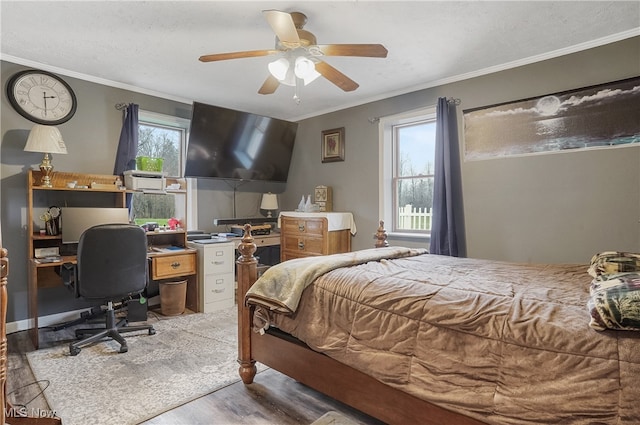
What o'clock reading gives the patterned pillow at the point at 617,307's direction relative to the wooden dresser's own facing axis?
The patterned pillow is roughly at 10 o'clock from the wooden dresser.

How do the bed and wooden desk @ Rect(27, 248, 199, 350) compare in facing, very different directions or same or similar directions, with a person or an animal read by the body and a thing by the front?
very different directions

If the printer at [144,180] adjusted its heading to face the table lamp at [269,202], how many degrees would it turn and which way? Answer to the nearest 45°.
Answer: approximately 90° to its left

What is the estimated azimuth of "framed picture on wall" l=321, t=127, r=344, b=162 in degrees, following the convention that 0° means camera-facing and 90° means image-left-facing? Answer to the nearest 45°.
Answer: approximately 45°

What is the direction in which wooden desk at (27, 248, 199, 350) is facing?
toward the camera

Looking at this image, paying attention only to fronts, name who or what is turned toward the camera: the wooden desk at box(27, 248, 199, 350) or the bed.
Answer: the wooden desk

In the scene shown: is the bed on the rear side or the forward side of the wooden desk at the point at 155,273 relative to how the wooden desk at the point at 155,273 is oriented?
on the forward side

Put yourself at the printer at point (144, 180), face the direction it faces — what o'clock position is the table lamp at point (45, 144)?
The table lamp is roughly at 4 o'clock from the printer.

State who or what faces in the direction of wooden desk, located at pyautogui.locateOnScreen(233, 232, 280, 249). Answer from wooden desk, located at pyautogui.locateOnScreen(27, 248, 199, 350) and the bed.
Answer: the bed

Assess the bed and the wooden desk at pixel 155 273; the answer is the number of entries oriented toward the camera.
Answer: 1

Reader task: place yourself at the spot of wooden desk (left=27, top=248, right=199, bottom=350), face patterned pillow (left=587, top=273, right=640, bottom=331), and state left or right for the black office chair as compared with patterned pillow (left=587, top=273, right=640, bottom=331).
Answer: right

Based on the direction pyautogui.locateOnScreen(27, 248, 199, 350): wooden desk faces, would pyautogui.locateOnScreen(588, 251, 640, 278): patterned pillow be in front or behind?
in front
